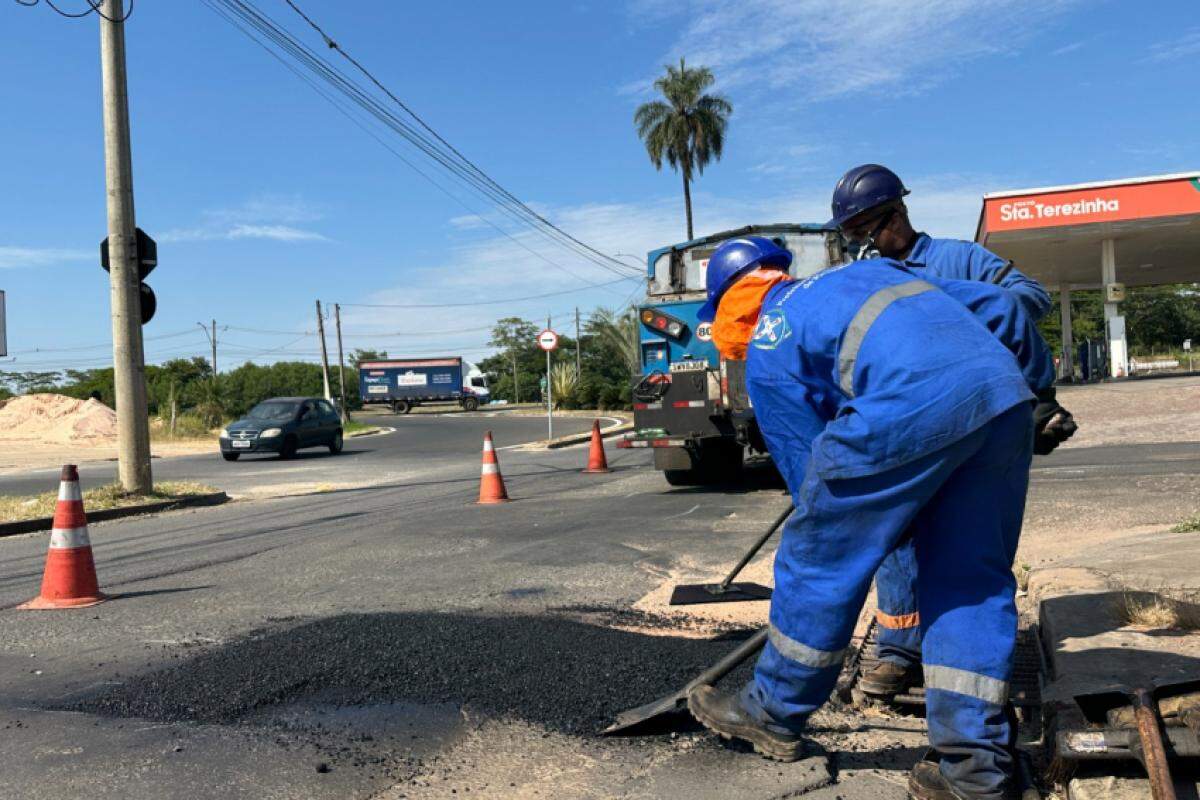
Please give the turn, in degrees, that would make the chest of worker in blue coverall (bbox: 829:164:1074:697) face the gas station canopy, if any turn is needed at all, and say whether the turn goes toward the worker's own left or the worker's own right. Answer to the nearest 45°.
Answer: approximately 135° to the worker's own right

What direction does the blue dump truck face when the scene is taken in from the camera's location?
facing away from the viewer

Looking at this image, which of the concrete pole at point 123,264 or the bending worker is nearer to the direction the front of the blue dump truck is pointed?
the concrete pole

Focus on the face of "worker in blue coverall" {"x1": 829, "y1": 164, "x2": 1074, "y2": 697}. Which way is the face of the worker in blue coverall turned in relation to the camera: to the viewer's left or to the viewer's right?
to the viewer's left

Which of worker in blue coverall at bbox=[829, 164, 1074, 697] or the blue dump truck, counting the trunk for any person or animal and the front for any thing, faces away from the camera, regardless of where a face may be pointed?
the blue dump truck

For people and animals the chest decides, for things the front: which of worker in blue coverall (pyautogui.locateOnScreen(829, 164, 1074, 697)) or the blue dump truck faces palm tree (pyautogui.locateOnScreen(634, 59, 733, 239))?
the blue dump truck

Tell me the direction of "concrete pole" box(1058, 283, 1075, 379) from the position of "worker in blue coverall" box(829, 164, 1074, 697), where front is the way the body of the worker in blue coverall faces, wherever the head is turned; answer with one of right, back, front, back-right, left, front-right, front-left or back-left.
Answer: back-right

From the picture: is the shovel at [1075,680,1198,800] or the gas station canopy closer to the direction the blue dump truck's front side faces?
the gas station canopy
